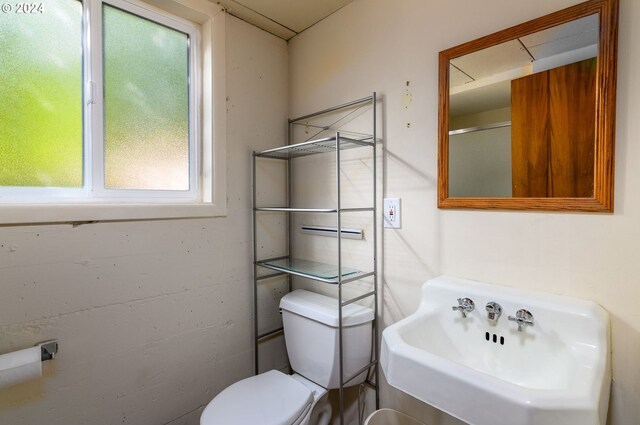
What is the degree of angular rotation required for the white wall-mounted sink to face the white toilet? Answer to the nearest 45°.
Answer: approximately 45° to its right

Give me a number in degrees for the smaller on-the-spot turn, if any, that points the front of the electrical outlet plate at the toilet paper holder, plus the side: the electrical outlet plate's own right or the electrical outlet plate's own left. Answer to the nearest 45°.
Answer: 0° — it already faces it

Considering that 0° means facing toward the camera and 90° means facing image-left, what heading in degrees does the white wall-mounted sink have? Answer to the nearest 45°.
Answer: approximately 45°

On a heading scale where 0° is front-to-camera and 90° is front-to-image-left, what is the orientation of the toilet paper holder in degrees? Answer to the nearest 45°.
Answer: approximately 315°

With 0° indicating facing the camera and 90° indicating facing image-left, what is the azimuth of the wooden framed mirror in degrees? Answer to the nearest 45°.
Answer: approximately 45°

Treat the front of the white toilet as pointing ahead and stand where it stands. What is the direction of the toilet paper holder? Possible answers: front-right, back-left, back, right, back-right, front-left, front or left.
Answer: front-right

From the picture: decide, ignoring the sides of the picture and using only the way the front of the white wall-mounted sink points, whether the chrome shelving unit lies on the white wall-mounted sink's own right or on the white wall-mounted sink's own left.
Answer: on the white wall-mounted sink's own right
